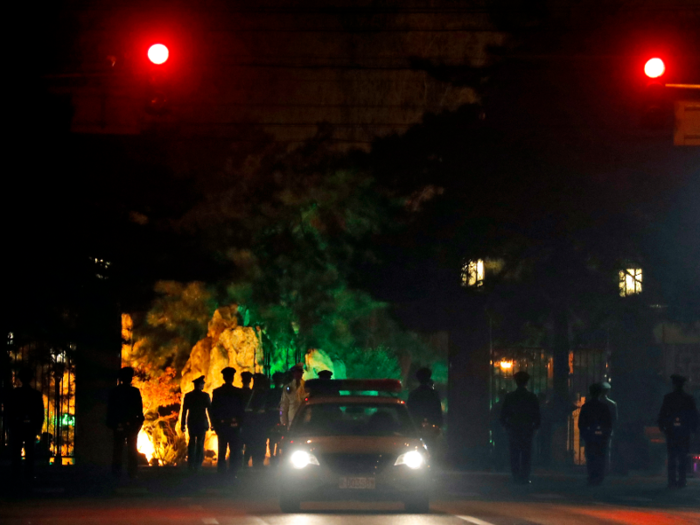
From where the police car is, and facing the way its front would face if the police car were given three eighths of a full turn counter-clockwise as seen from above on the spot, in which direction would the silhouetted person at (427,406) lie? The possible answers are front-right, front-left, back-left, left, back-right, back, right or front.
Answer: front-left

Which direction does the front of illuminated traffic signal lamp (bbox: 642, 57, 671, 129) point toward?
toward the camera

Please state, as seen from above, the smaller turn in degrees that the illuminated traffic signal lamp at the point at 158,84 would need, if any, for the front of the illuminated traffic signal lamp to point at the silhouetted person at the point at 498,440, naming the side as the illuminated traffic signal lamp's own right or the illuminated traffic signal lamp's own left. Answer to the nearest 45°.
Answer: approximately 135° to the illuminated traffic signal lamp's own left

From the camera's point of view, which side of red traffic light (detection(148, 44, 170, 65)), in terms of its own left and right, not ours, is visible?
front

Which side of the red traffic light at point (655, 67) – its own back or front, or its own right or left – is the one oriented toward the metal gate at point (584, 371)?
back

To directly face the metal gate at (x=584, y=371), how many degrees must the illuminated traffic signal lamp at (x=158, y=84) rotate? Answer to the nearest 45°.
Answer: approximately 135° to its left

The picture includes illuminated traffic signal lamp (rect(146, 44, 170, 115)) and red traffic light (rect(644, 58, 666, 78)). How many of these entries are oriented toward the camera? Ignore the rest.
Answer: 2

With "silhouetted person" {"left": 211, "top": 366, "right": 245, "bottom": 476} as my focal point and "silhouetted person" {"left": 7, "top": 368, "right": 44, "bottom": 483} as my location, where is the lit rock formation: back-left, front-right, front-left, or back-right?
front-left

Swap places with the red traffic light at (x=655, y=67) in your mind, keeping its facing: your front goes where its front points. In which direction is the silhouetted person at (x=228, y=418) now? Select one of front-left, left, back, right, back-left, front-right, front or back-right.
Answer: back-right

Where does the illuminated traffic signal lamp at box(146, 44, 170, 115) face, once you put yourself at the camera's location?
facing the viewer

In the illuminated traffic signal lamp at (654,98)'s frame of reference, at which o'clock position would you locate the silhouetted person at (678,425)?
The silhouetted person is roughly at 6 o'clock from the illuminated traffic signal lamp.

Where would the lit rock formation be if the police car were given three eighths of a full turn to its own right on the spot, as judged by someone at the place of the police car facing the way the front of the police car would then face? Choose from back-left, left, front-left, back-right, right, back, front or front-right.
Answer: front-right

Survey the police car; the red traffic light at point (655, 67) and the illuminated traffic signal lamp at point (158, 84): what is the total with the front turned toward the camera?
3

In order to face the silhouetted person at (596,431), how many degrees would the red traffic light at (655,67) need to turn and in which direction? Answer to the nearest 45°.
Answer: approximately 180°

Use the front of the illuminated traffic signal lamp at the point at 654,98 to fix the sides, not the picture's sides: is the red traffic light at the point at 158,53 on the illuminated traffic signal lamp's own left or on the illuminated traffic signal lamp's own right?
on the illuminated traffic signal lamp's own right

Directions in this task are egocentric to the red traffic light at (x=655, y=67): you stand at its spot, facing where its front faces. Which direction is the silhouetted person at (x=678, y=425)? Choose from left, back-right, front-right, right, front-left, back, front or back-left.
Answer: back

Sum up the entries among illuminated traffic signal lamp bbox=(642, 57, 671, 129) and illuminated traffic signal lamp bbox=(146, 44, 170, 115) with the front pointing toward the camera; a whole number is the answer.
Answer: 2

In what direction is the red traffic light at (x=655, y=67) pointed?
toward the camera

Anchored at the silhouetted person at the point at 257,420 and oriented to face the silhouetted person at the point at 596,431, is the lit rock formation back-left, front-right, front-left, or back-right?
back-left
